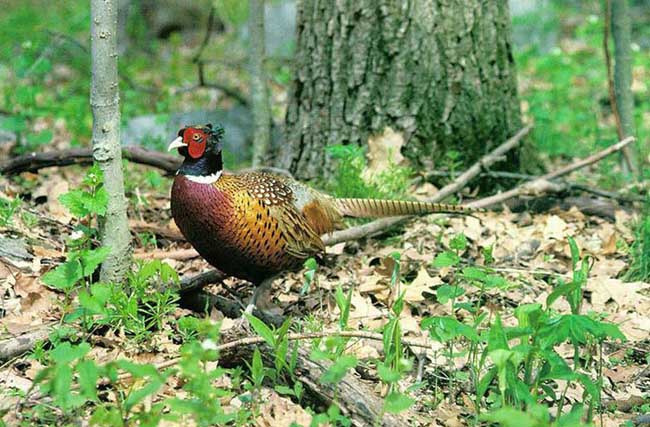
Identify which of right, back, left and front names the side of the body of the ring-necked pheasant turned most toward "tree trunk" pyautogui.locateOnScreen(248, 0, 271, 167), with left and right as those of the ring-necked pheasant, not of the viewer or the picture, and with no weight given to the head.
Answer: right

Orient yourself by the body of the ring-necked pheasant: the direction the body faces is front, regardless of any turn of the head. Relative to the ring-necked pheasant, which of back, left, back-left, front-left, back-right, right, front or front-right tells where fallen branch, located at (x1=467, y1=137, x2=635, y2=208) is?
back-right

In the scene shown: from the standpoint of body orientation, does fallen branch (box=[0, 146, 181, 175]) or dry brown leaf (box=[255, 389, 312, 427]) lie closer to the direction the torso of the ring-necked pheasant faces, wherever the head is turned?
the fallen branch

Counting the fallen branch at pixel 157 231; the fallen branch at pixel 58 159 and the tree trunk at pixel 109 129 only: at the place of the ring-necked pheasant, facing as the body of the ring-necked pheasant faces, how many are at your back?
0

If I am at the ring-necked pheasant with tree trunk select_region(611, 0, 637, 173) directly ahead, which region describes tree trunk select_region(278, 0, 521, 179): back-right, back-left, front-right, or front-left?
front-left

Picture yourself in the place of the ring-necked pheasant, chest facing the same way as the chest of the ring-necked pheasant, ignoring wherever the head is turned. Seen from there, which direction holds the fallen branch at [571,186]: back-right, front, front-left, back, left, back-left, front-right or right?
back-right

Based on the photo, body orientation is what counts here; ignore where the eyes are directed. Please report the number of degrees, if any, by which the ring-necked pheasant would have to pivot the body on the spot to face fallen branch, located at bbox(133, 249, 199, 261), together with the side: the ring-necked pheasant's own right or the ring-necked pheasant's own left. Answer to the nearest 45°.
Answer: approximately 45° to the ring-necked pheasant's own right

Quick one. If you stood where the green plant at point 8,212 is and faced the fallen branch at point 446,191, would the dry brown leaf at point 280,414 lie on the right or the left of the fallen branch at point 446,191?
right

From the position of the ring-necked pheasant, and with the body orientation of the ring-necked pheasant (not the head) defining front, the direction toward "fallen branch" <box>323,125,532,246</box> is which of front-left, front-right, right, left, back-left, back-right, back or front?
back-right

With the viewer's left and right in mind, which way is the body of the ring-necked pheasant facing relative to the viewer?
facing to the left of the viewer

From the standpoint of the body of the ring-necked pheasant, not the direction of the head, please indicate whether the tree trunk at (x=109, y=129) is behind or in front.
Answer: in front

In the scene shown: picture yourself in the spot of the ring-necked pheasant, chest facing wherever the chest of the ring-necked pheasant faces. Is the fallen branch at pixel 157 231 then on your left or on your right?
on your right

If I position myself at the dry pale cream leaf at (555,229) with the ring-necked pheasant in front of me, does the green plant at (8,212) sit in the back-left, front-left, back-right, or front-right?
front-right

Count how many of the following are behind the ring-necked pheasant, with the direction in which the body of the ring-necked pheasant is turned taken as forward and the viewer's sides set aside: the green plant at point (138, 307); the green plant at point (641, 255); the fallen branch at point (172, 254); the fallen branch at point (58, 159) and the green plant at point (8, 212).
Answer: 1

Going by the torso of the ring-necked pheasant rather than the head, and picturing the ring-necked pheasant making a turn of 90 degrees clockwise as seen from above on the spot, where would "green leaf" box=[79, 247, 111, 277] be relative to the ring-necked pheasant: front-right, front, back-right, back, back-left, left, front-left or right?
back-left

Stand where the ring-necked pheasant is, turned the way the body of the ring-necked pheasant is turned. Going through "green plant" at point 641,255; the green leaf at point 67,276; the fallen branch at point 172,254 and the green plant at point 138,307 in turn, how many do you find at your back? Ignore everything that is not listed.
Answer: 1
